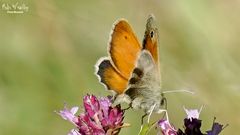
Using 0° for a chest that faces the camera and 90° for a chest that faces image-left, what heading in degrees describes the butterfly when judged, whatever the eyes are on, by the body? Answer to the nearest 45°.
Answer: approximately 225°
